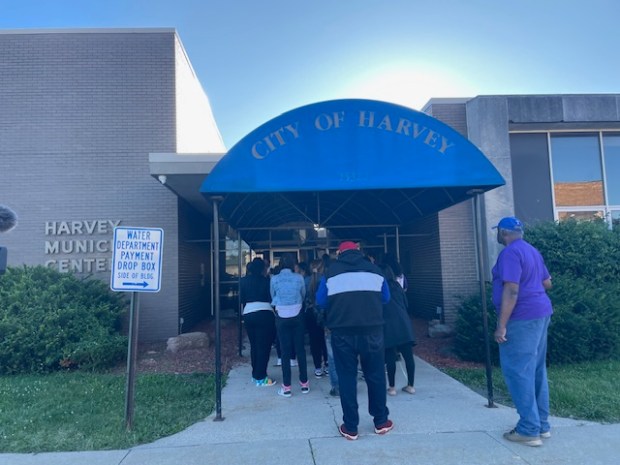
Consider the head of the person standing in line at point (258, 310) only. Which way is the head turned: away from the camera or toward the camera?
away from the camera

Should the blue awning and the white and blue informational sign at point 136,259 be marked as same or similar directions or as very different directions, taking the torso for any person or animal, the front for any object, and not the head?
same or similar directions

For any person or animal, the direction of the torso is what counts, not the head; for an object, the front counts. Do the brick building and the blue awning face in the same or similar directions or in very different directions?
same or similar directions

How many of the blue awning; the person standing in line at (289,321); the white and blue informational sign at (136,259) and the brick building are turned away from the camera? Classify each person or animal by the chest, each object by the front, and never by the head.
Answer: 1

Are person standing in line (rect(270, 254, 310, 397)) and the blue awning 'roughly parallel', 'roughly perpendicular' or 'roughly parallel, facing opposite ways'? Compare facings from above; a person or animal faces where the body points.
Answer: roughly parallel, facing opposite ways

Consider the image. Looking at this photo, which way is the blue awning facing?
toward the camera

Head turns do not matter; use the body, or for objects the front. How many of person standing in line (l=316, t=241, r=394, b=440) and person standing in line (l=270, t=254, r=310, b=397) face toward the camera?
0

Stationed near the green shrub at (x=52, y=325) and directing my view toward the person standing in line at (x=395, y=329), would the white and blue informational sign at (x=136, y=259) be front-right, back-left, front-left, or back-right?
front-right

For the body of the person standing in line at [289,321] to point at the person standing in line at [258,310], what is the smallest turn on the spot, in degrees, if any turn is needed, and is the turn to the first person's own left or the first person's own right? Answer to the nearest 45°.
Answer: approximately 45° to the first person's own left

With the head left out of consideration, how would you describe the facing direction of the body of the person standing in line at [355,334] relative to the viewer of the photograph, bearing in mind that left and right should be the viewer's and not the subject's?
facing away from the viewer

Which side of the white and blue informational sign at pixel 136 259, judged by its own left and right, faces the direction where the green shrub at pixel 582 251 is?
left

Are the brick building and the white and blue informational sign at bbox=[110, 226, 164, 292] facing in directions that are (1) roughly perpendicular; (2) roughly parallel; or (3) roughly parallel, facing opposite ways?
roughly parallel

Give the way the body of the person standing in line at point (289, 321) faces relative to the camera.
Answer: away from the camera

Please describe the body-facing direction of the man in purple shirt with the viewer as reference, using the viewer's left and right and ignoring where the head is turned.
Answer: facing away from the viewer and to the left of the viewer

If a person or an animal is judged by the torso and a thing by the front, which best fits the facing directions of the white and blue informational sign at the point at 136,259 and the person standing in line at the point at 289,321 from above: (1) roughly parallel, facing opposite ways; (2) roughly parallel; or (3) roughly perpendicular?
roughly parallel, facing opposite ways

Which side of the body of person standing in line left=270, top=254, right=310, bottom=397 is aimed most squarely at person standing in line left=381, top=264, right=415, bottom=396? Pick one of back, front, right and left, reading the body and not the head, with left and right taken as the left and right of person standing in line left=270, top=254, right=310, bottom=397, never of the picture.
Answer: right

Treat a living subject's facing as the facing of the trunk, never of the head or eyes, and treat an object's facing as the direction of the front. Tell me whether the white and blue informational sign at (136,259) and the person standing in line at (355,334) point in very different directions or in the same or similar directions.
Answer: very different directions
